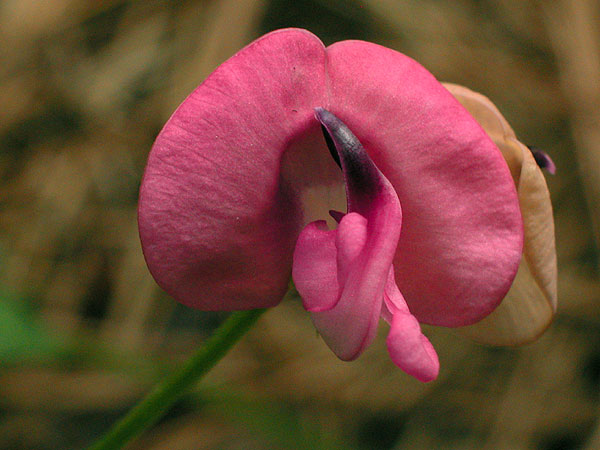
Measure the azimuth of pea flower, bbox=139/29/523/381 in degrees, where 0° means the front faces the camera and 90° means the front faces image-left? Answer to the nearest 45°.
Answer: approximately 0°
